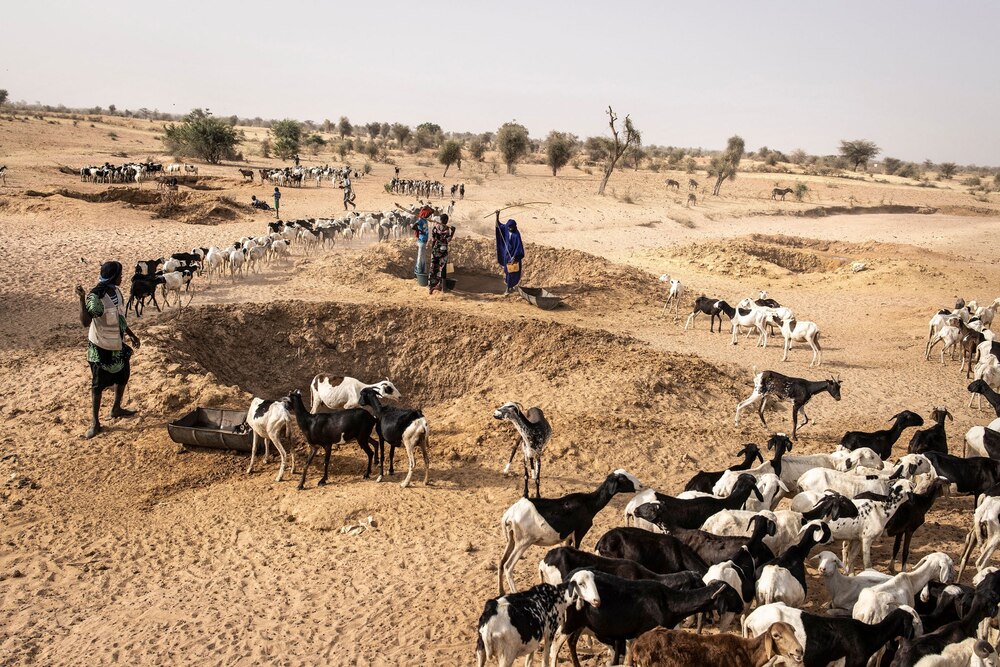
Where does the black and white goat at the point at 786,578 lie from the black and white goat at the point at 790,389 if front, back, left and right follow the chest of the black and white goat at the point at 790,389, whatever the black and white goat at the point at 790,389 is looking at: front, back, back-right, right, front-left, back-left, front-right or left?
right

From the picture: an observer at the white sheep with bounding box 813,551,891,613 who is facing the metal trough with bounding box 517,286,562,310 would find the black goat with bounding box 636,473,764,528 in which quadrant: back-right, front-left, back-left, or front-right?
front-left

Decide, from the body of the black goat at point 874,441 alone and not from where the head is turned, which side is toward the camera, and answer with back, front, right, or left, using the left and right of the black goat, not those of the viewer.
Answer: right

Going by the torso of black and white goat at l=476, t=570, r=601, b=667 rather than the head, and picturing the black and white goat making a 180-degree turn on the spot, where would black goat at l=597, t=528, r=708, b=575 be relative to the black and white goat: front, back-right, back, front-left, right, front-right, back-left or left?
back

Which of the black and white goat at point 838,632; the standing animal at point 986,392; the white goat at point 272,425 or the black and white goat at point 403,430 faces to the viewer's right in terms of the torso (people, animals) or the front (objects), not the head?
the black and white goat at point 838,632

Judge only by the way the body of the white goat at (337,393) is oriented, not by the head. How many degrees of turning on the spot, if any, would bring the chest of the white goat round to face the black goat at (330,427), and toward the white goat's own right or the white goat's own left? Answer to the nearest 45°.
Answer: approximately 90° to the white goat's own right

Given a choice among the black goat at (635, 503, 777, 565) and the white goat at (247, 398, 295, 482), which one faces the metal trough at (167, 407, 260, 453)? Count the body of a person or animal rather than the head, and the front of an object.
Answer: the white goat

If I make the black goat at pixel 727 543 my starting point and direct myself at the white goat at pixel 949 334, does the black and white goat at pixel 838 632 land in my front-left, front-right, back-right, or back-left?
back-right

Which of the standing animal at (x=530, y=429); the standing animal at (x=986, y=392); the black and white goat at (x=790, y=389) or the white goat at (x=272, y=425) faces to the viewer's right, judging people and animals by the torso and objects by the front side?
the black and white goat

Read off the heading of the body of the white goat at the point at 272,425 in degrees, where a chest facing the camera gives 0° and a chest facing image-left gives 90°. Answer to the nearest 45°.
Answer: approximately 135°

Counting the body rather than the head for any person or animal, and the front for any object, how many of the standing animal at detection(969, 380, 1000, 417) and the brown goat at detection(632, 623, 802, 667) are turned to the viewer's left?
1

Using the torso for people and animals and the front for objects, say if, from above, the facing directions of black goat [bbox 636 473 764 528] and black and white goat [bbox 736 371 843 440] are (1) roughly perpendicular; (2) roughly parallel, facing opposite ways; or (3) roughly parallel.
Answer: roughly parallel

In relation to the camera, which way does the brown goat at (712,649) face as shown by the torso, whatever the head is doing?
to the viewer's right

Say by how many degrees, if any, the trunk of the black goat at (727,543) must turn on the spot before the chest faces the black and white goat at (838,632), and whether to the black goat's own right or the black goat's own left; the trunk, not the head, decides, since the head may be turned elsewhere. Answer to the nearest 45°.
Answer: approximately 45° to the black goat's own right

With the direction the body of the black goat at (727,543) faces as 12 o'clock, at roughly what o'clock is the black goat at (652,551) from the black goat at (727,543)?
the black goat at (652,551) is roughly at 5 o'clock from the black goat at (727,543).

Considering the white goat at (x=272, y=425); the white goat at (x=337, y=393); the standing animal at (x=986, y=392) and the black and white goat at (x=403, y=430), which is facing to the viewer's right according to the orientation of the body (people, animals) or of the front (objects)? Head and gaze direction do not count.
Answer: the white goat at (x=337, y=393)
